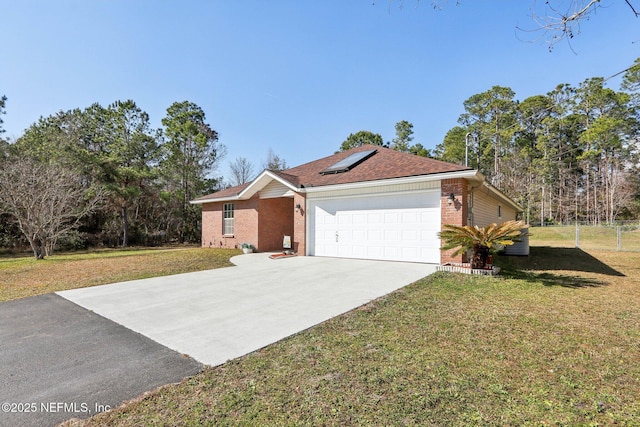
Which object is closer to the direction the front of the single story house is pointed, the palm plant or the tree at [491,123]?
the palm plant

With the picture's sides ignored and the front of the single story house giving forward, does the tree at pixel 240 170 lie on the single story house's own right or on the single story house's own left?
on the single story house's own right

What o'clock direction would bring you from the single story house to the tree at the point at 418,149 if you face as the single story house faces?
The tree is roughly at 5 o'clock from the single story house.

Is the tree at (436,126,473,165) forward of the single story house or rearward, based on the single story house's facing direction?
rearward

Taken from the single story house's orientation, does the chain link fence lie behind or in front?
behind

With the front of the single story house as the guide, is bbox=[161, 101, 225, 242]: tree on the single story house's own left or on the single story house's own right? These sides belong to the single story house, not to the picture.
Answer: on the single story house's own right

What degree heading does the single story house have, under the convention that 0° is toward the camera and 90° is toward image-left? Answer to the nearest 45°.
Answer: approximately 45°

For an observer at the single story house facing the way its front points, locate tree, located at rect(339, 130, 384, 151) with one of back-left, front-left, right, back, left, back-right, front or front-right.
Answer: back-right

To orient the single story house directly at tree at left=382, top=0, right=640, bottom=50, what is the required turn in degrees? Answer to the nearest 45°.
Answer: approximately 45° to its left
